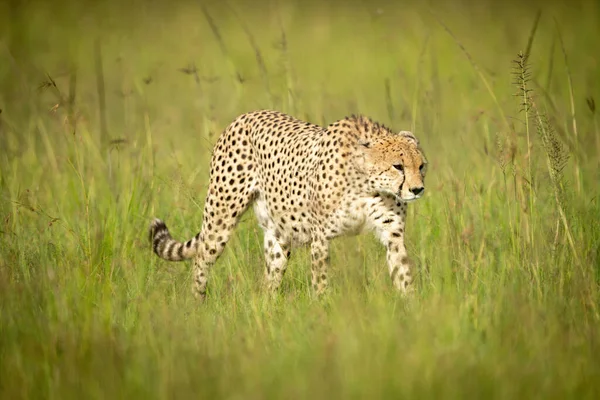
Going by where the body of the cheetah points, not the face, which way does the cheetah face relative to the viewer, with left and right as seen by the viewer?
facing the viewer and to the right of the viewer
